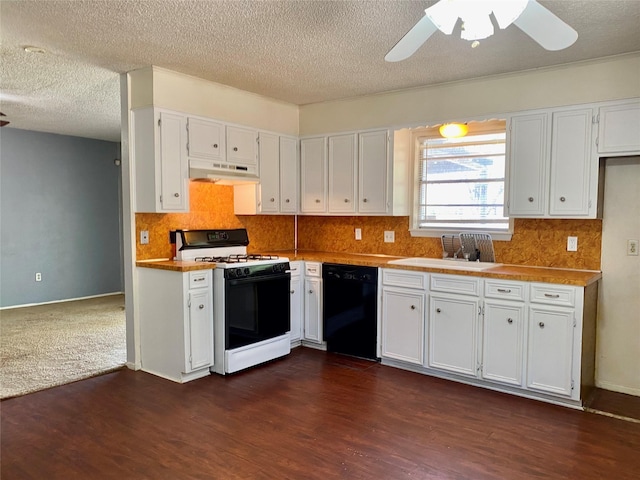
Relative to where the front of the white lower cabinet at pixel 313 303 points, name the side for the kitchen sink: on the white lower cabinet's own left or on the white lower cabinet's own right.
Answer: on the white lower cabinet's own left

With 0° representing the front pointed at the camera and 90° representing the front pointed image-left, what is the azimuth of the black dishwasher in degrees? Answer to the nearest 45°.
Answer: approximately 45°

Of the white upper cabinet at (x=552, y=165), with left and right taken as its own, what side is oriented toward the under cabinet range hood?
right

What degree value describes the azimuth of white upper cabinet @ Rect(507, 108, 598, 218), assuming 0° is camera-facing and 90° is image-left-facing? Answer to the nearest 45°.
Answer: approximately 0°

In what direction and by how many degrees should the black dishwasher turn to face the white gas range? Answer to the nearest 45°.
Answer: approximately 45° to its right
